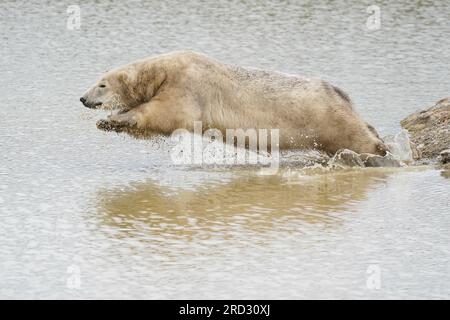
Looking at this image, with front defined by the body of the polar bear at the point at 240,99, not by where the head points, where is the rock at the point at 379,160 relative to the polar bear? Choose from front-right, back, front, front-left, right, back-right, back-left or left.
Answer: back

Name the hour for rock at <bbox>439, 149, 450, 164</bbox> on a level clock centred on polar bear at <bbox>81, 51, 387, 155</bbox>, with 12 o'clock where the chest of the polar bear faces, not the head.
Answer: The rock is roughly at 6 o'clock from the polar bear.

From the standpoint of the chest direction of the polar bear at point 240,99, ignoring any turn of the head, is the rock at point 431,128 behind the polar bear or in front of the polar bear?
behind

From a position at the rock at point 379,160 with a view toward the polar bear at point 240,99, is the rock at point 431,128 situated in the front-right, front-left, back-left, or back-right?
back-right

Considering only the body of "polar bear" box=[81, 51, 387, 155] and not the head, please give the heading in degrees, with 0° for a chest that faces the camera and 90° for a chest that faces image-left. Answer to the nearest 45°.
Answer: approximately 90°

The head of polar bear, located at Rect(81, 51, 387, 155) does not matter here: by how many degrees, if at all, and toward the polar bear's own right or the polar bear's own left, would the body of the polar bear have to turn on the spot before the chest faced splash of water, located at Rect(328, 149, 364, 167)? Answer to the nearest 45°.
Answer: approximately 180°

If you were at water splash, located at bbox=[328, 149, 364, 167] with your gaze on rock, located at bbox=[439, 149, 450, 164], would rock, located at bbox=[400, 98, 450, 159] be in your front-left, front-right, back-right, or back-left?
front-left
